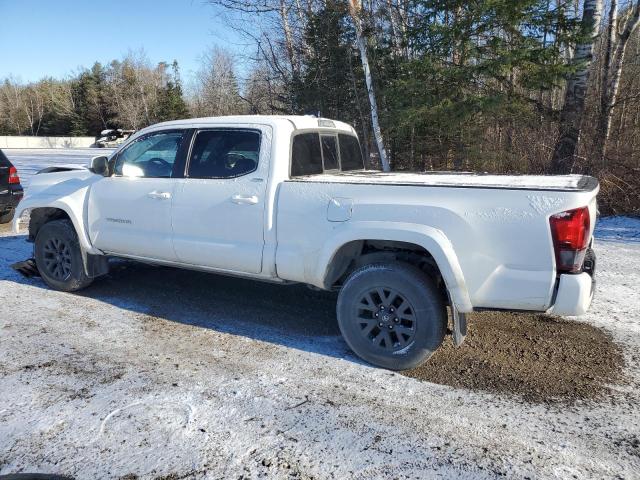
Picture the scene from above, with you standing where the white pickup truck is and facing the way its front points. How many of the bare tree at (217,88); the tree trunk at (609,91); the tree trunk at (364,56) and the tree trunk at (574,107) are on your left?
0

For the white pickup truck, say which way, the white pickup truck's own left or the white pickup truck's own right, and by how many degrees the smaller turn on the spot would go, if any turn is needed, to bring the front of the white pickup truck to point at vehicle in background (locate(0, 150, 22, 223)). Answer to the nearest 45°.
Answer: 0° — it already faces it

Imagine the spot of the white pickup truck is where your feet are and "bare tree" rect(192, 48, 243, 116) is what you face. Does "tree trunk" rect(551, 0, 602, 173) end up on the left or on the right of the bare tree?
right

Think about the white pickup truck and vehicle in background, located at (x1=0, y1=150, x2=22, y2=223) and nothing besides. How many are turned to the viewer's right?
0

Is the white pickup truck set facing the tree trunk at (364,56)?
no

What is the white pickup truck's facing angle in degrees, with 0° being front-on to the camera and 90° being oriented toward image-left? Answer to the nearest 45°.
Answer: approximately 135°

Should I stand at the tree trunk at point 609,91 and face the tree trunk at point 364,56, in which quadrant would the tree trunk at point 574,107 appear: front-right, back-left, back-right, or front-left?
front-left

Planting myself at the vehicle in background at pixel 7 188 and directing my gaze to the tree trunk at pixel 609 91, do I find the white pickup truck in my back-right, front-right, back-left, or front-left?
front-right

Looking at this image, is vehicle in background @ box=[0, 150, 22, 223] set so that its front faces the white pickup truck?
no

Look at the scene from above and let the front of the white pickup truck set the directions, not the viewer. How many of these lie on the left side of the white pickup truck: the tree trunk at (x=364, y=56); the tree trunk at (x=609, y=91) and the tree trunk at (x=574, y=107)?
0

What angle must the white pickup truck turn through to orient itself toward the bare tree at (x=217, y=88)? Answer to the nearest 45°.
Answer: approximately 45° to its right

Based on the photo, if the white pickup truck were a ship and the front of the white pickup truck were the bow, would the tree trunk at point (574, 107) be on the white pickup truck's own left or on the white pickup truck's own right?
on the white pickup truck's own right

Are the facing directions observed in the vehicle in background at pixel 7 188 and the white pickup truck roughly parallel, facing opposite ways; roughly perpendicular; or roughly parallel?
roughly perpendicular
